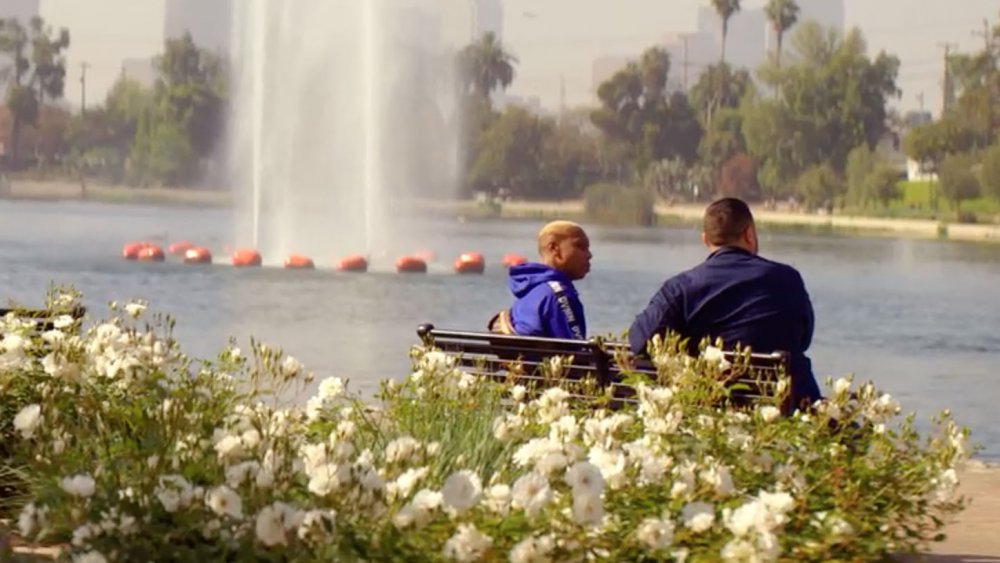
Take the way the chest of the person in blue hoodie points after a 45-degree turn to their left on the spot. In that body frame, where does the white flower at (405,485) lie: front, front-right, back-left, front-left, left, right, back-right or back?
back

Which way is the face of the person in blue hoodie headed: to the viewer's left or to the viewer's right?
to the viewer's right

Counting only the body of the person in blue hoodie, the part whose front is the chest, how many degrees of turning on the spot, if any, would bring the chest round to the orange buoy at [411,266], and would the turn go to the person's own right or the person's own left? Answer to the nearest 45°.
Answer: approximately 45° to the person's own left

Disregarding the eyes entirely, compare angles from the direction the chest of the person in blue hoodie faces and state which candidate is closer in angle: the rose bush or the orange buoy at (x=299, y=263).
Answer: the orange buoy

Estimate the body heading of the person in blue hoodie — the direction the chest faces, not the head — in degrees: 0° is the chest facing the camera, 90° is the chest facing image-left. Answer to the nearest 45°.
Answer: approximately 225°

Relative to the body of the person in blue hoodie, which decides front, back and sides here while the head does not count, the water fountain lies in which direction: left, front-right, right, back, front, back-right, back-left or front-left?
front-left

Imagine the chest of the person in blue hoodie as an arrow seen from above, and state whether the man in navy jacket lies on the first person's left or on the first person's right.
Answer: on the first person's right

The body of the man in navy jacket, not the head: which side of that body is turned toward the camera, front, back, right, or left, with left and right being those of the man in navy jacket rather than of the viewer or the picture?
back
